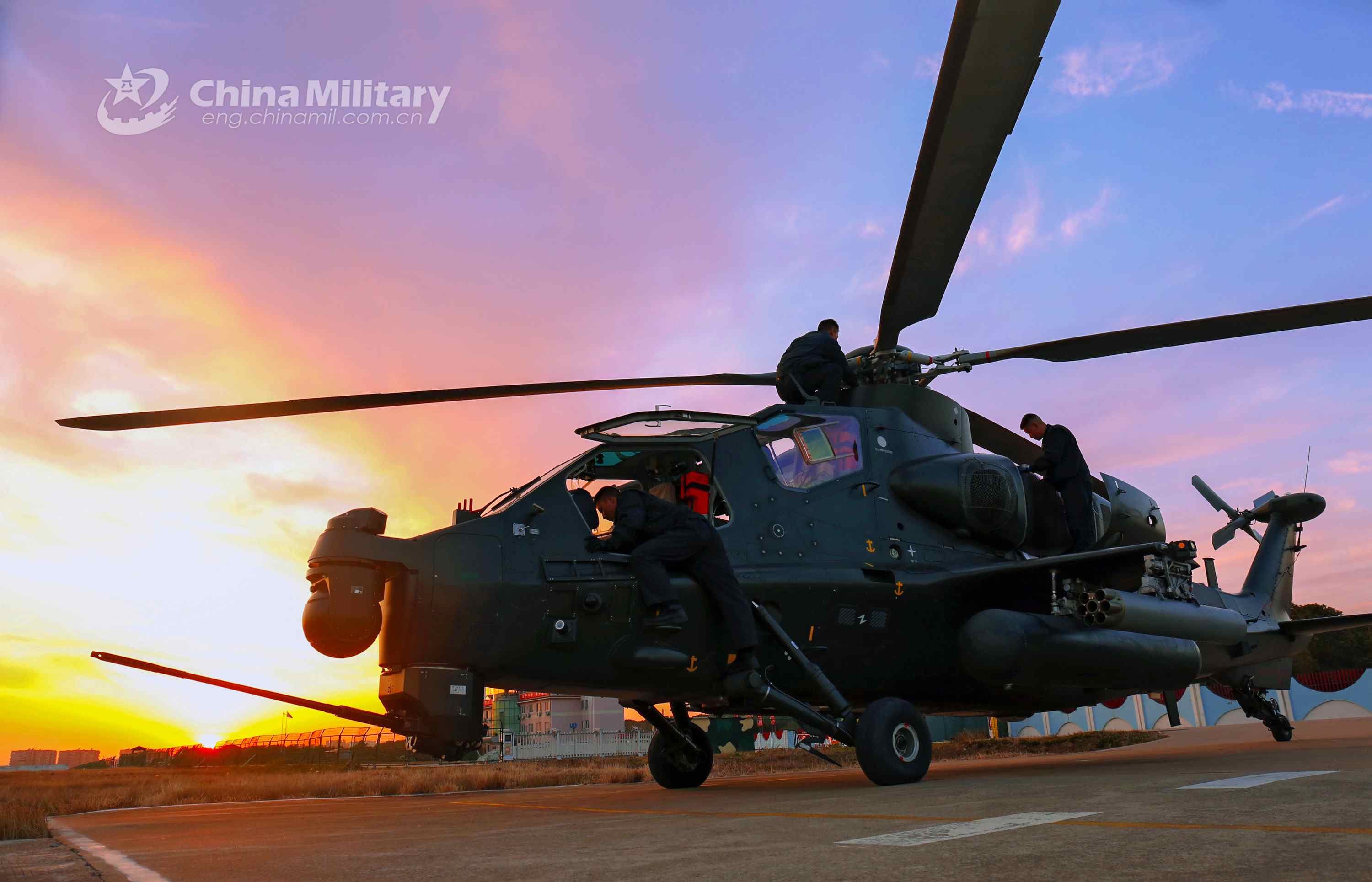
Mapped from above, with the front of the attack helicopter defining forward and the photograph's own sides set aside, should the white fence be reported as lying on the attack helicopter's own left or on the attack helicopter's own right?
on the attack helicopter's own right

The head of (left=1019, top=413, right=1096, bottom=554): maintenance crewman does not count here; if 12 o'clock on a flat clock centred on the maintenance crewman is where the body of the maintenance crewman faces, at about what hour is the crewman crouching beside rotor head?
The crewman crouching beside rotor head is roughly at 11 o'clock from the maintenance crewman.

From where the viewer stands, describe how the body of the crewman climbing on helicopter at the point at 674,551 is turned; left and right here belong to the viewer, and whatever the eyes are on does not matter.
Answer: facing to the left of the viewer

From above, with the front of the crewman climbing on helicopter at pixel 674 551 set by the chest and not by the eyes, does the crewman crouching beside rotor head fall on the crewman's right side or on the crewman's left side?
on the crewman's right side

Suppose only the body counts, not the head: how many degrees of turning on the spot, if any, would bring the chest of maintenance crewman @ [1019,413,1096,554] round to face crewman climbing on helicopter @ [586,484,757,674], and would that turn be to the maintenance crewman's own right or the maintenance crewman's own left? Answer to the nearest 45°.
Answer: approximately 45° to the maintenance crewman's own left

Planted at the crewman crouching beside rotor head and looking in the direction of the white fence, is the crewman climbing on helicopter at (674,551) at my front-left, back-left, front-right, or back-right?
back-left

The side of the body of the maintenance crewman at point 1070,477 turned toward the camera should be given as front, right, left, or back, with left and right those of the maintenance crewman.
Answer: left

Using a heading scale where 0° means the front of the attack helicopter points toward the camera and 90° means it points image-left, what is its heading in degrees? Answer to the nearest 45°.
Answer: approximately 45°
